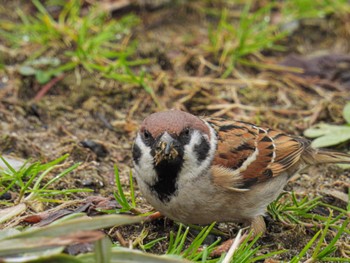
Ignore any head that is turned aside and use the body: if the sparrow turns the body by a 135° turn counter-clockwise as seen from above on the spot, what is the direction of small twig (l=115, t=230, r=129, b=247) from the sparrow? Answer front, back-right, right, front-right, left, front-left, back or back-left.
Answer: back-right

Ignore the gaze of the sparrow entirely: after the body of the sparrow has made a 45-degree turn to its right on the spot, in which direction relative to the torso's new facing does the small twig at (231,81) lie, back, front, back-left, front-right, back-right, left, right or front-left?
right

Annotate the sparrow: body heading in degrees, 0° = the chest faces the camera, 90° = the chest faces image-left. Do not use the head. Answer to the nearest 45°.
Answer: approximately 45°
